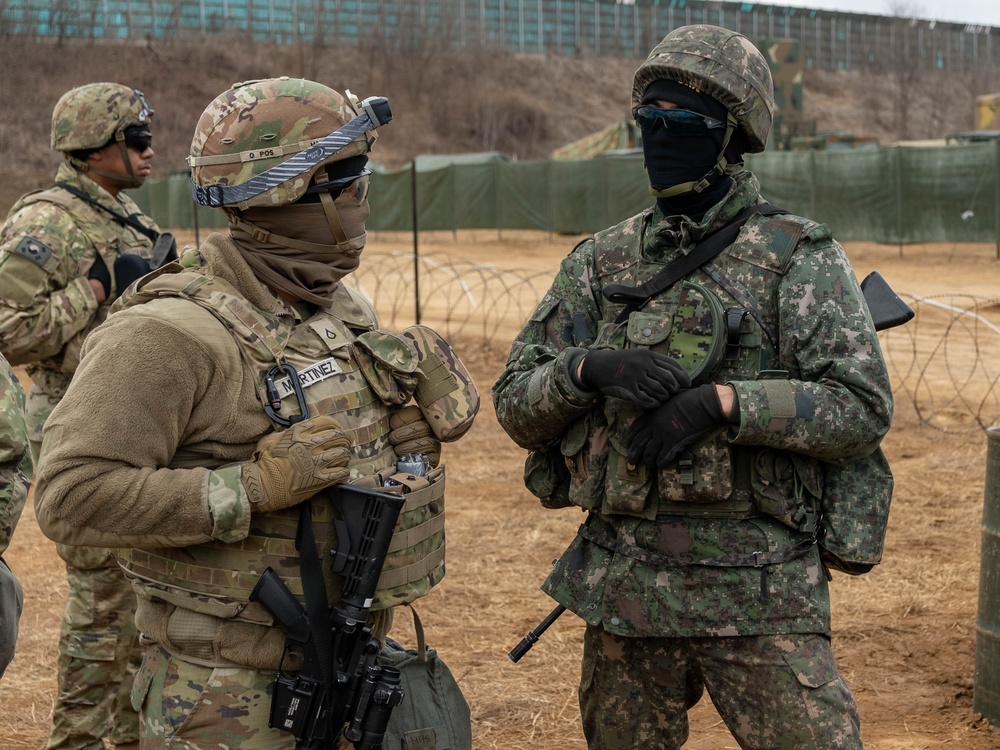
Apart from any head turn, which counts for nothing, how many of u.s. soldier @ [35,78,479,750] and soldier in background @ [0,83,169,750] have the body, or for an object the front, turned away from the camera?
0

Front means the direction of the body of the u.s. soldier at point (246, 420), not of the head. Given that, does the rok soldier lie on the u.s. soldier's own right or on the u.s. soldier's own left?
on the u.s. soldier's own left

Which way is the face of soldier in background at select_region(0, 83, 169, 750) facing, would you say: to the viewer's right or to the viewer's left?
to the viewer's right

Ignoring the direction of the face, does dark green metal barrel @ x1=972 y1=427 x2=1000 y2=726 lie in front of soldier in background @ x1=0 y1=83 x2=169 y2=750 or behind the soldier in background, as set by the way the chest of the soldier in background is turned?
in front

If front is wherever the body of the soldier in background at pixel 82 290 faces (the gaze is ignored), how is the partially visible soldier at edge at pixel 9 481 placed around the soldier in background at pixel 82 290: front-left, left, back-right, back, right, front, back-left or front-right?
right

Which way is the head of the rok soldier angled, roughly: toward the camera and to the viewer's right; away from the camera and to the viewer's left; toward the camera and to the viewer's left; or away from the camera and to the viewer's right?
toward the camera and to the viewer's left

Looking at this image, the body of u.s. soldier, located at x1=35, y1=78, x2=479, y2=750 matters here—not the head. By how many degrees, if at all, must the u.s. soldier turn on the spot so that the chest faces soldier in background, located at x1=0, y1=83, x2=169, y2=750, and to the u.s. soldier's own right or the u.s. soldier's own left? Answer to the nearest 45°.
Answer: approximately 135° to the u.s. soldier's own left

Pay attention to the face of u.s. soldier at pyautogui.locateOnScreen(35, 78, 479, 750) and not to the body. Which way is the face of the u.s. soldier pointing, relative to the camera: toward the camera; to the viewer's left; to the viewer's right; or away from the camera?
to the viewer's right

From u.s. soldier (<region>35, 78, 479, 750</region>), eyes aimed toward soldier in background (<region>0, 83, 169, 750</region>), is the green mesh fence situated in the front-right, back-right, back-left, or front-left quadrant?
front-right

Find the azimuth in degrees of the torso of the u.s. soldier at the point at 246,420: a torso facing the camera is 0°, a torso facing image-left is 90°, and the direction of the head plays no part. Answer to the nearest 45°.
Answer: approximately 315°
